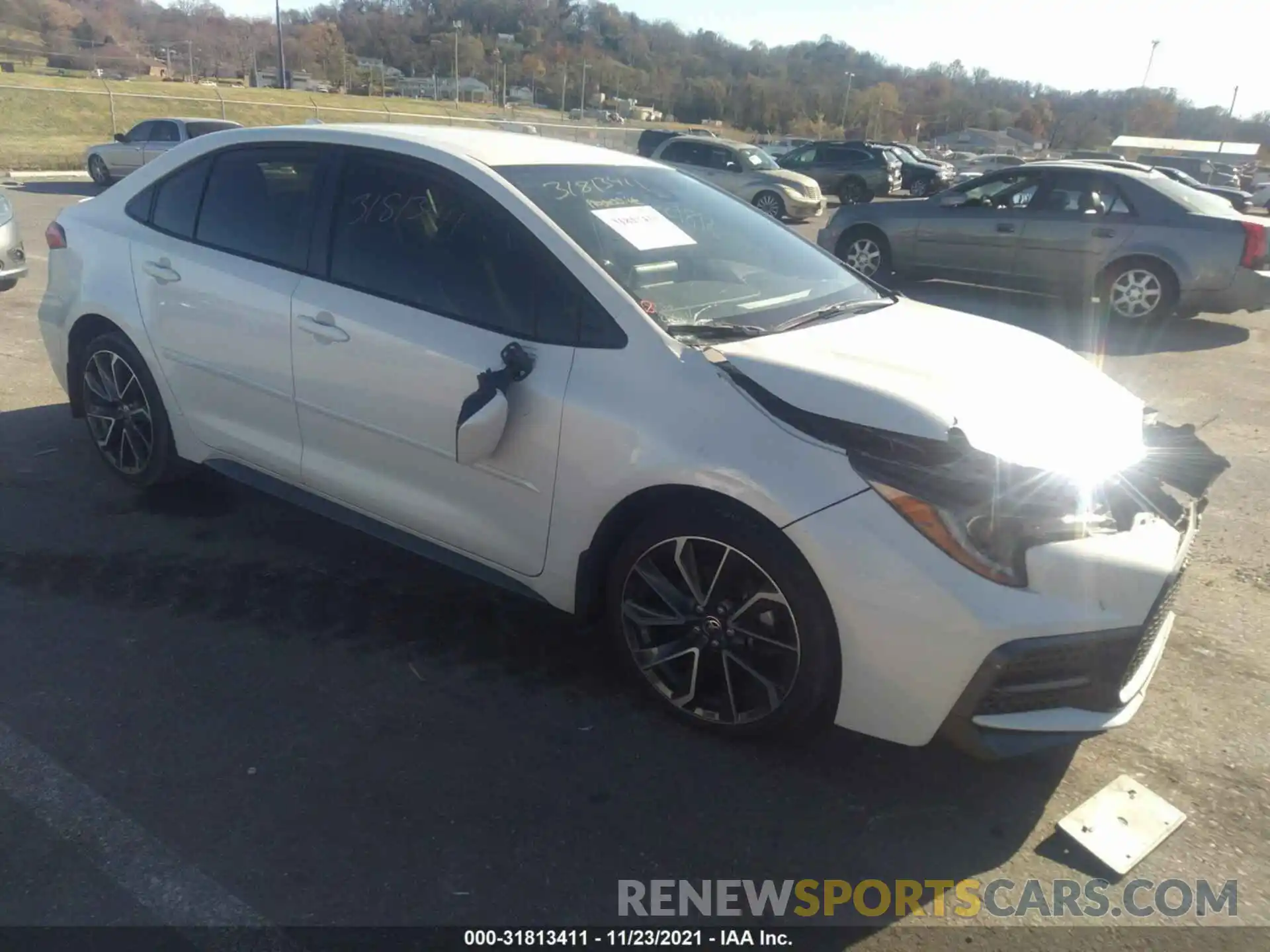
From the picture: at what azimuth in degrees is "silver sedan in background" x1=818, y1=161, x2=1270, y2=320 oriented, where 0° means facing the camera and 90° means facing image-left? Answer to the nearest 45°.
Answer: approximately 135°

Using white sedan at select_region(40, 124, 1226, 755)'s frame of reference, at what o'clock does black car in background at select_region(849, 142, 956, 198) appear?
The black car in background is roughly at 8 o'clock from the white sedan.

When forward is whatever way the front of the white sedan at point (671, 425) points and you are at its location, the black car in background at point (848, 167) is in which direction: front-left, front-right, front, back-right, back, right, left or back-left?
back-left

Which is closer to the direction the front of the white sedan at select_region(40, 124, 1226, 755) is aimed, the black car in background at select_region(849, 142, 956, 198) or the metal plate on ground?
the metal plate on ground

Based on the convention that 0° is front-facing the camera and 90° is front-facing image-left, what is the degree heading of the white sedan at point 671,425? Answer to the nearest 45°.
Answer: approximately 315°

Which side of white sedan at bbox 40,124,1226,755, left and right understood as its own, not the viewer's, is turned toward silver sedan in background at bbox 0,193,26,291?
back

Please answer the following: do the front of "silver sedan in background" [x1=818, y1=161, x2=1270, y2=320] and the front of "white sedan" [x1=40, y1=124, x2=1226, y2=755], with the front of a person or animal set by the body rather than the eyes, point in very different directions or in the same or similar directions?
very different directions

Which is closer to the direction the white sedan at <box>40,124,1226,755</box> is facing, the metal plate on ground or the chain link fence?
the metal plate on ground

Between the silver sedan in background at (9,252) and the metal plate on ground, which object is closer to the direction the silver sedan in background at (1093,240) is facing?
the silver sedan in background

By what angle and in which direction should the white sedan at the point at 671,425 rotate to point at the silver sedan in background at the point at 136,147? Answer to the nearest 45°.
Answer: approximately 180°

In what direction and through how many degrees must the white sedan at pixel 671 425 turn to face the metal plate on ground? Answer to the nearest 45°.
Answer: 0° — it already faces it

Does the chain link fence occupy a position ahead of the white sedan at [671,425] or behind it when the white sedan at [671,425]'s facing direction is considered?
behind
